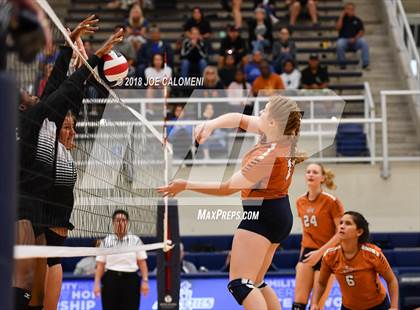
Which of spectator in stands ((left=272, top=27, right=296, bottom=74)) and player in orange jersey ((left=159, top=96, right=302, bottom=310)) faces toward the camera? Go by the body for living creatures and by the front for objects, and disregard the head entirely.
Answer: the spectator in stands

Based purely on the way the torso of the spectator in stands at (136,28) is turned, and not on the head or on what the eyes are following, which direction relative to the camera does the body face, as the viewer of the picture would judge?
toward the camera

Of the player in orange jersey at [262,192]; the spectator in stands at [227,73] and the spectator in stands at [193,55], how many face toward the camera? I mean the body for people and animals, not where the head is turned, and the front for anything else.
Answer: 2

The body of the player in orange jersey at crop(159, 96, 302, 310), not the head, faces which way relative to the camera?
to the viewer's left

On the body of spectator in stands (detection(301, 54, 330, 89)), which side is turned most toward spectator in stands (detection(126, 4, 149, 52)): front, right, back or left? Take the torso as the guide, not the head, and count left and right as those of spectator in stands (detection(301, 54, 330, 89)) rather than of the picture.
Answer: right

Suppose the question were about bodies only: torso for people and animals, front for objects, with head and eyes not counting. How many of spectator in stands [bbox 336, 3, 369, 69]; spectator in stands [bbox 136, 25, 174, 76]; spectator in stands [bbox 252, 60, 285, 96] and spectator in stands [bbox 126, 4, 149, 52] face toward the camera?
4

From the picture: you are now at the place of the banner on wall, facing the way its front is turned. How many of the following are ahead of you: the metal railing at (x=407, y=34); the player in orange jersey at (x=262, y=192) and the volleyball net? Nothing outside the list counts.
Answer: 2

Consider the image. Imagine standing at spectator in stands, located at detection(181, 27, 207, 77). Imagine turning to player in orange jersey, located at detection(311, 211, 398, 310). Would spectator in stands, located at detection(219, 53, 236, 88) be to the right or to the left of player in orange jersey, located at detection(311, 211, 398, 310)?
left

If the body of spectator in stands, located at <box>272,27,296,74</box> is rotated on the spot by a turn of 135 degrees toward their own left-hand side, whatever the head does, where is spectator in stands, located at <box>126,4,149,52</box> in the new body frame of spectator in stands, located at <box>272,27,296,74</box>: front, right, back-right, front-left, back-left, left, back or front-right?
back-left

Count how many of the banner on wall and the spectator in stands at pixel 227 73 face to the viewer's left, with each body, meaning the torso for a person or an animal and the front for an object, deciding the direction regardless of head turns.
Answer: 0

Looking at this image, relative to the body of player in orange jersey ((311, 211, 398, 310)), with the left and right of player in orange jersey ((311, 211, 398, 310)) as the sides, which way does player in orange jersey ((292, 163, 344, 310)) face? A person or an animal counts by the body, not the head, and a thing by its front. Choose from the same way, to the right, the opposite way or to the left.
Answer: the same way

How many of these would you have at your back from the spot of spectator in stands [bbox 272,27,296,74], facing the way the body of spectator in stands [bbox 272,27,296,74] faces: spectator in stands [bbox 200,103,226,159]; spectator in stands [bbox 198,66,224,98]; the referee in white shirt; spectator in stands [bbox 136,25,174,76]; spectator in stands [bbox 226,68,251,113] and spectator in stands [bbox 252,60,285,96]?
0

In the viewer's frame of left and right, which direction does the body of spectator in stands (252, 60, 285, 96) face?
facing the viewer

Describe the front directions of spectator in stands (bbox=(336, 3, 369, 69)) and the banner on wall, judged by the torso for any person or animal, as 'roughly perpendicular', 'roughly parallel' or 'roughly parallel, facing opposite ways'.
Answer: roughly parallel

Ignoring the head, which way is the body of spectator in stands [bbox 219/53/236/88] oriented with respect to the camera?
toward the camera

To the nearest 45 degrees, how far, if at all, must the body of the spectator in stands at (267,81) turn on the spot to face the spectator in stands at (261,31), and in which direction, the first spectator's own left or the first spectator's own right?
approximately 180°

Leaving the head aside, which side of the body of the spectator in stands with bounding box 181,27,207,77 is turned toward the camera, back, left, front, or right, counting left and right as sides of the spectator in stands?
front

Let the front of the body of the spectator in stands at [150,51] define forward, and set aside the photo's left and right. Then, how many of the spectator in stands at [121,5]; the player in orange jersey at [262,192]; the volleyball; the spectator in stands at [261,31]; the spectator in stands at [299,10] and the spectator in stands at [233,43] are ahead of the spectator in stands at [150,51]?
2

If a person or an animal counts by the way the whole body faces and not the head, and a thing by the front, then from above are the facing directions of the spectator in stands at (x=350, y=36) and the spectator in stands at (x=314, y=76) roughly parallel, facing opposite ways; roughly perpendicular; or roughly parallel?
roughly parallel

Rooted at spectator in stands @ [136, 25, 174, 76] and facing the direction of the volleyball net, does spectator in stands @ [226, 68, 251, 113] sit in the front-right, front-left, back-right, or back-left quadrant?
front-left

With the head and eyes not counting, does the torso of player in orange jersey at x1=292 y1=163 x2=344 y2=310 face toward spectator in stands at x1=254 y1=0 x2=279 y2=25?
no

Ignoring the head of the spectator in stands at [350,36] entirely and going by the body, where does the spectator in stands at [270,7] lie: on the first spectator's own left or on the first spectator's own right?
on the first spectator's own right

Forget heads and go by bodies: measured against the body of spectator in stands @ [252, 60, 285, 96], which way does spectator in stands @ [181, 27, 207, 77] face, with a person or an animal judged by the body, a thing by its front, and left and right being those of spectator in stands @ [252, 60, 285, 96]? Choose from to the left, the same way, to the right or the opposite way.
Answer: the same way
